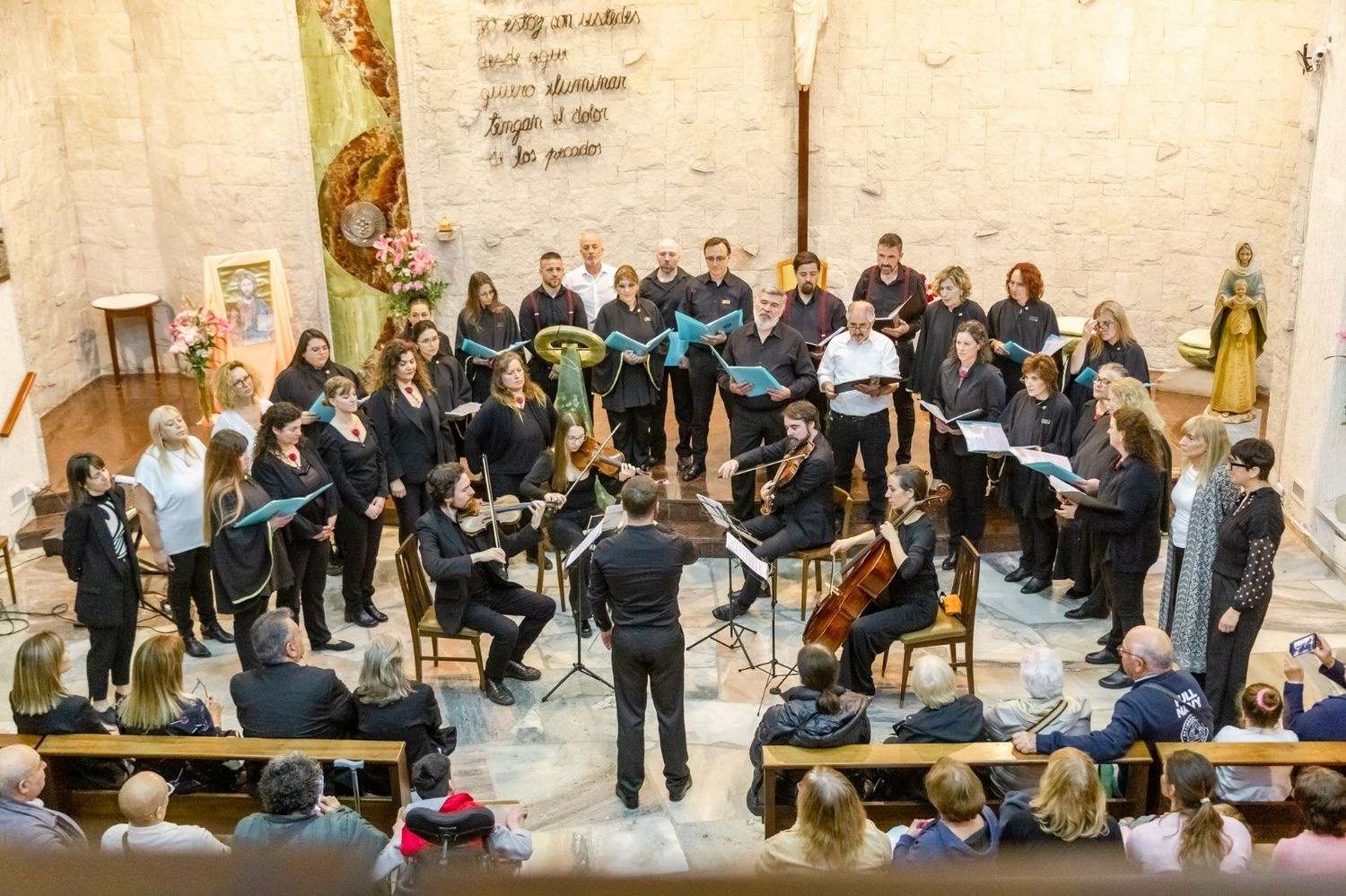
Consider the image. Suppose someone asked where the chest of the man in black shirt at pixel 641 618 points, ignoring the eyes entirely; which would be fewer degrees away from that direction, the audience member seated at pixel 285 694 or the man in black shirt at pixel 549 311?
the man in black shirt

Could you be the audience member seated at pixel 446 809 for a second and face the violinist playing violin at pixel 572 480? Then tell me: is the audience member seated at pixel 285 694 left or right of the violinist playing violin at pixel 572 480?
left

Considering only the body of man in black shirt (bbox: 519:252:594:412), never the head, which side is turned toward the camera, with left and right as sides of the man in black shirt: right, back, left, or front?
front

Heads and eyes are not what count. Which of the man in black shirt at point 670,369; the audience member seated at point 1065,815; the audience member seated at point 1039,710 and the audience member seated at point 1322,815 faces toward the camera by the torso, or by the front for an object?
the man in black shirt

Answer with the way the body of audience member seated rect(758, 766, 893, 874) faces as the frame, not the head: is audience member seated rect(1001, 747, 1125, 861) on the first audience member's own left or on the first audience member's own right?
on the first audience member's own right

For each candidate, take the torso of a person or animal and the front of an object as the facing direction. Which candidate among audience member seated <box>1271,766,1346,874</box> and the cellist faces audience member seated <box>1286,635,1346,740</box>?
audience member seated <box>1271,766,1346,874</box>

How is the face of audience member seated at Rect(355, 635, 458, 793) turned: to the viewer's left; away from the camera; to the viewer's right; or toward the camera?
away from the camera

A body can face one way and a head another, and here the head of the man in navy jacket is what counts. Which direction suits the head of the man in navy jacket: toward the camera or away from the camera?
away from the camera

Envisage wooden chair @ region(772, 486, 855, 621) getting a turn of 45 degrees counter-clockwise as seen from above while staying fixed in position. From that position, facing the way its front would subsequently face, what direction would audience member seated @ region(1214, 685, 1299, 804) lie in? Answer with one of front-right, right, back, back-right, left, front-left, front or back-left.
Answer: front-left

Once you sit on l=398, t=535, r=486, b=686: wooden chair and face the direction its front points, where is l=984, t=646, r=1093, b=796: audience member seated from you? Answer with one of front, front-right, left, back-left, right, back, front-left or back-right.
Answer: front-right

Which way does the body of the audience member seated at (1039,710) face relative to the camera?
away from the camera

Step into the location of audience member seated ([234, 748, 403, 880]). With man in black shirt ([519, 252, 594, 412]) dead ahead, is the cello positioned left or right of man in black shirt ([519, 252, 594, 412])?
right

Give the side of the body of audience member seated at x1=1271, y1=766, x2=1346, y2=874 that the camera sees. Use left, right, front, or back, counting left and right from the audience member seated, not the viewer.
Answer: back

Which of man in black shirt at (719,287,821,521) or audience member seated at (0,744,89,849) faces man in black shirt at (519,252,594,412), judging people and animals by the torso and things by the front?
the audience member seated

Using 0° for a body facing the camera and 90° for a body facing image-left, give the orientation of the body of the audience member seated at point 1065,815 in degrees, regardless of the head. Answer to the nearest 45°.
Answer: approximately 180°

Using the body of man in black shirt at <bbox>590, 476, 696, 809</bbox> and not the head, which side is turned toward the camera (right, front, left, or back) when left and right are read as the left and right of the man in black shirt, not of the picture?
back
